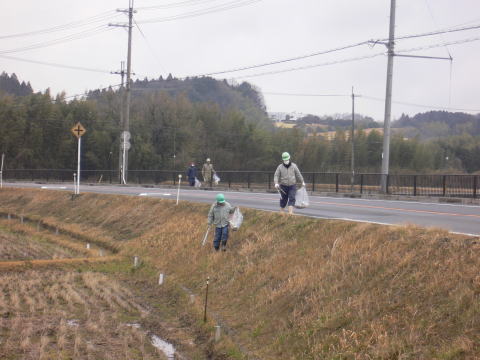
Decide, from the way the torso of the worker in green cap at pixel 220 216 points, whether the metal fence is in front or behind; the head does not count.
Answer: behind

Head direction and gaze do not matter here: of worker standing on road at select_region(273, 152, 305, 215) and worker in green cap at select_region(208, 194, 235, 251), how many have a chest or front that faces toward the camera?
2

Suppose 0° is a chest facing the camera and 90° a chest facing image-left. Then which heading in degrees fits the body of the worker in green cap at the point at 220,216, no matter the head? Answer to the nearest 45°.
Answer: approximately 0°

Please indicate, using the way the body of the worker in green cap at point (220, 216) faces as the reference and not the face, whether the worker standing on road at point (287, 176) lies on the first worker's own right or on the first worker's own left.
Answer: on the first worker's own left

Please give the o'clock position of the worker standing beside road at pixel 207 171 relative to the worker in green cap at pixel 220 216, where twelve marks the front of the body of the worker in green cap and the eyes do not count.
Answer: The worker standing beside road is roughly at 6 o'clock from the worker in green cap.

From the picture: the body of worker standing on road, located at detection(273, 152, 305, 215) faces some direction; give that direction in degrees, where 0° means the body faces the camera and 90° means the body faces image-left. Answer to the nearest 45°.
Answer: approximately 0°

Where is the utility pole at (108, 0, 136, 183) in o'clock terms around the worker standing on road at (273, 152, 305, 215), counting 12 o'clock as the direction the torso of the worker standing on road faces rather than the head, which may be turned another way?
The utility pole is roughly at 5 o'clock from the worker standing on road.

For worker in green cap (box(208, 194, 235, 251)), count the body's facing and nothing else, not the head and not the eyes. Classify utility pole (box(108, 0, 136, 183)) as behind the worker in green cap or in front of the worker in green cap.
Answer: behind
